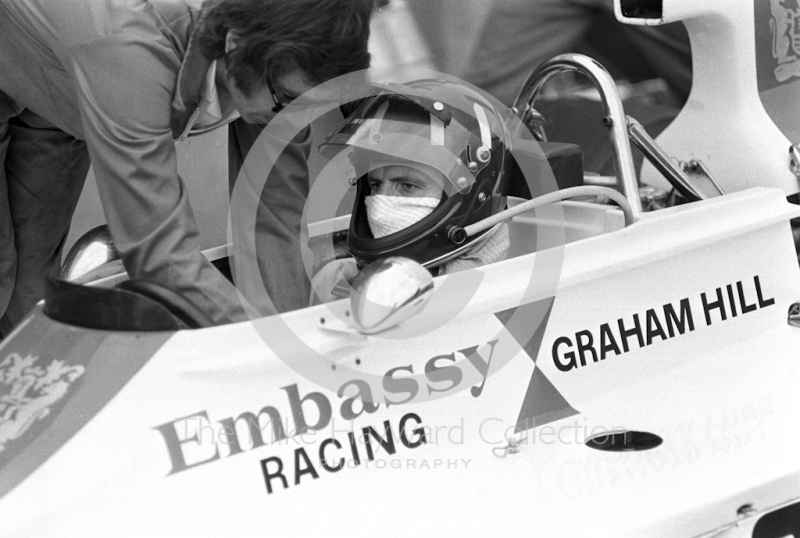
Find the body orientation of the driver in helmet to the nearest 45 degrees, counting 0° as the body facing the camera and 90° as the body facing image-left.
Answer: approximately 45°

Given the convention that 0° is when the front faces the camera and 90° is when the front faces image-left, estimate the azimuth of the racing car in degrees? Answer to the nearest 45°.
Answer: approximately 45°
